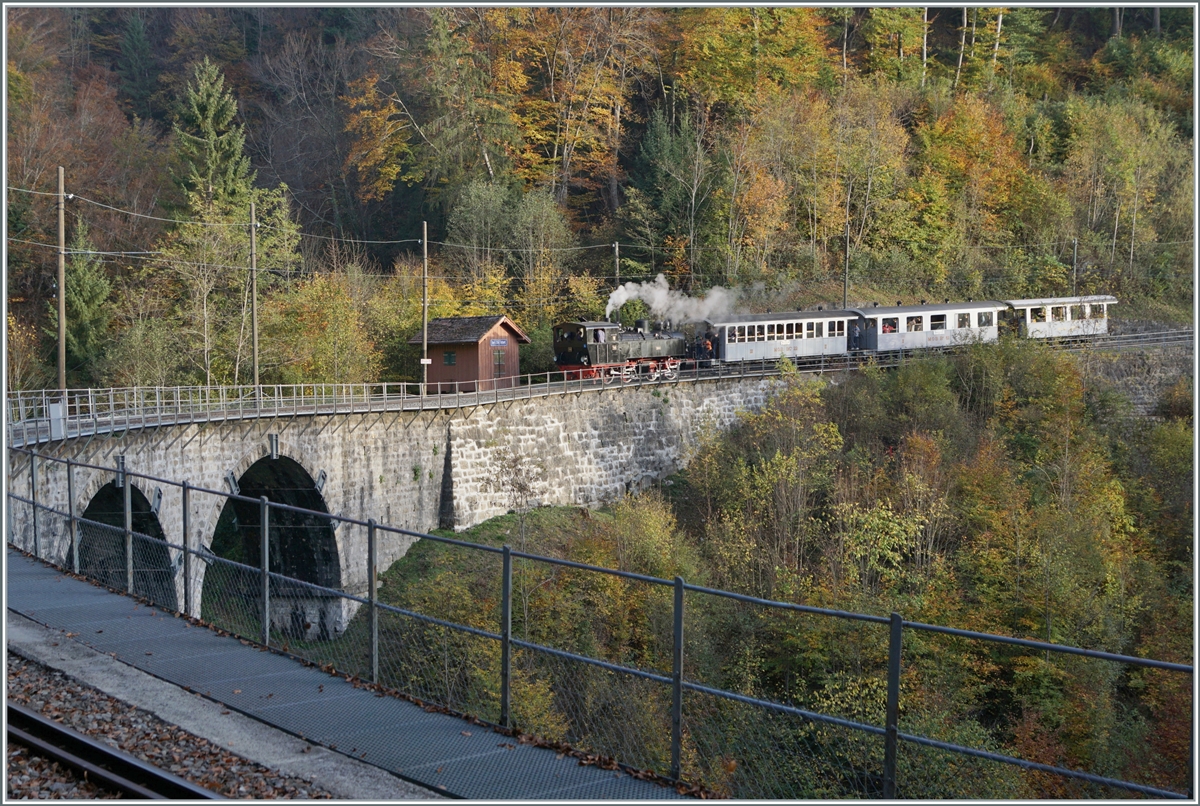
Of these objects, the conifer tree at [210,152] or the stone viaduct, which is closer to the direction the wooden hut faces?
the stone viaduct

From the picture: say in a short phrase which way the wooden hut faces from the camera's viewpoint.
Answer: facing the viewer and to the right of the viewer

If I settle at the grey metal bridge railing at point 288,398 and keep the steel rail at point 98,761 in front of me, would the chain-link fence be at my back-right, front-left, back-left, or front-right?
front-left

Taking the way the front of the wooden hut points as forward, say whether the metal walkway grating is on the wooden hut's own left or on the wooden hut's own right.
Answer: on the wooden hut's own right

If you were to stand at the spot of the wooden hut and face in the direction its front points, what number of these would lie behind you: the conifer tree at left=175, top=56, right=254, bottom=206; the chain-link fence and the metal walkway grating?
1

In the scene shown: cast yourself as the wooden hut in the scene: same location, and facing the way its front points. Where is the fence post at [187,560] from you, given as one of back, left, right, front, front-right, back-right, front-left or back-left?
front-right

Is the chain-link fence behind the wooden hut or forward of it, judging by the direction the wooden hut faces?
forward

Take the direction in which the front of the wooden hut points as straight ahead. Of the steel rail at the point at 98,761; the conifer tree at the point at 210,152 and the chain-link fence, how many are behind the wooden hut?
1

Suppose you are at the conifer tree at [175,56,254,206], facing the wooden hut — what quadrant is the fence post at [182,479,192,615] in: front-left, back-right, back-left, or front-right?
front-right

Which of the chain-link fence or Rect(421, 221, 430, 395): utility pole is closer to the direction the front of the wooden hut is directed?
the chain-link fence

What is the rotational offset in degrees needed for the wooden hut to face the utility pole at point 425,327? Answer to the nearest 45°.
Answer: approximately 90° to its right
